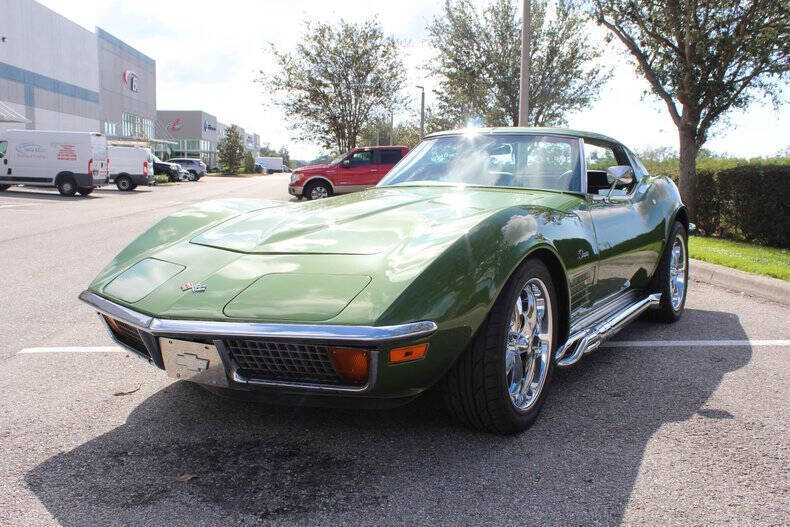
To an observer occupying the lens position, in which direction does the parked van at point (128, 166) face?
facing away from the viewer and to the left of the viewer

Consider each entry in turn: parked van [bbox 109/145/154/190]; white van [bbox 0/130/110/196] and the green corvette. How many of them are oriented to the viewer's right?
0

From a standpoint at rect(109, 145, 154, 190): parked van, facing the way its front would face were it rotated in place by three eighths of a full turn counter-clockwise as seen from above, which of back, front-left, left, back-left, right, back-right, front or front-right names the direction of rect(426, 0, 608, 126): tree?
front-left

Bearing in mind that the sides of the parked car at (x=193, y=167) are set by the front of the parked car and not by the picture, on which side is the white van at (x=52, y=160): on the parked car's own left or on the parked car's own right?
on the parked car's own left

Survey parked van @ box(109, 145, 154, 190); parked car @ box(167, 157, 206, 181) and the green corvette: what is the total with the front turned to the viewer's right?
0

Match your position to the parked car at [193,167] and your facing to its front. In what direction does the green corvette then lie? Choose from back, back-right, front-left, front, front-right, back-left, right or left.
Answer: back-left

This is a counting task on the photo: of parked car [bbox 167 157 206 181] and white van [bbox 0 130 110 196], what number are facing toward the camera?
0

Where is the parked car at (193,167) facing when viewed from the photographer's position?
facing away from the viewer and to the left of the viewer

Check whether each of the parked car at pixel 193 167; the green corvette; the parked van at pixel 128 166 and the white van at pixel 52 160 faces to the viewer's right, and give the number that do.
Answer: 0

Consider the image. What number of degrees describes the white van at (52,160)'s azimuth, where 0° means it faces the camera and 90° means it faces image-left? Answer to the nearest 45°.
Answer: approximately 135°

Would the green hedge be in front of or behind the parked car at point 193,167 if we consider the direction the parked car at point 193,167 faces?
behind

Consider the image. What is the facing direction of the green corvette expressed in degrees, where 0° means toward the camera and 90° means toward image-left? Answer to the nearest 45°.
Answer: approximately 45°

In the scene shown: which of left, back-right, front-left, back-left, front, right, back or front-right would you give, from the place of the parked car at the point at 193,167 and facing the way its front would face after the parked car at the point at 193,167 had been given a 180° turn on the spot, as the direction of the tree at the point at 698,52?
front-right
